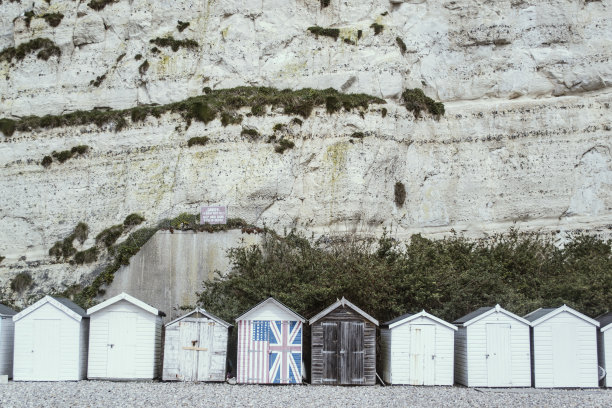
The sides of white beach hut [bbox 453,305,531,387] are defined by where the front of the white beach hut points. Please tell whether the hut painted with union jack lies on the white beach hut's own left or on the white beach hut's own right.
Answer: on the white beach hut's own right

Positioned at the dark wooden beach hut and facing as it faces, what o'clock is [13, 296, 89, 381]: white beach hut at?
The white beach hut is roughly at 3 o'clock from the dark wooden beach hut.

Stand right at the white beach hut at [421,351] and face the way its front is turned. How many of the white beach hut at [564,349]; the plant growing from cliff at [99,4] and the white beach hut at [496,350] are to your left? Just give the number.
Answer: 2

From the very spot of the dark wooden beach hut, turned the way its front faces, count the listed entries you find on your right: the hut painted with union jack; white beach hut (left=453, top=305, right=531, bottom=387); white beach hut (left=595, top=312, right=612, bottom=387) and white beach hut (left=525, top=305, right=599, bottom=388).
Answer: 1

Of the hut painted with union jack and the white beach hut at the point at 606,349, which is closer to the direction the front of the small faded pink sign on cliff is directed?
the hut painted with union jack

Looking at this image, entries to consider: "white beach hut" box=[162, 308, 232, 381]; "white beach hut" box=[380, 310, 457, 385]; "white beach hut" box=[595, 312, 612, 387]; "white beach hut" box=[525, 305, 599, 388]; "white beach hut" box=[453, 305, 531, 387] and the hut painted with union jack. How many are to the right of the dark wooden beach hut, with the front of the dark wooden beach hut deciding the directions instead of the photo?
2
